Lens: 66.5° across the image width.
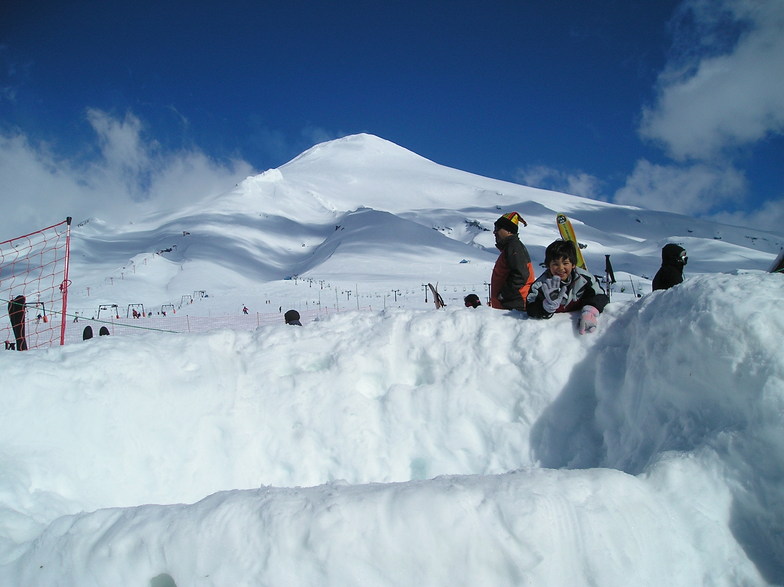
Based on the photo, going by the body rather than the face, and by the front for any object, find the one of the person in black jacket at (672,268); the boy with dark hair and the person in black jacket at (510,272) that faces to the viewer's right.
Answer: the person in black jacket at (672,268)

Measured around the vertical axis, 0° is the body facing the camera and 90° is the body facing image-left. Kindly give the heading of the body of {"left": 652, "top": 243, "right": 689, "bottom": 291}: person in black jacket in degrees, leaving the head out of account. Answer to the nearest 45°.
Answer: approximately 270°

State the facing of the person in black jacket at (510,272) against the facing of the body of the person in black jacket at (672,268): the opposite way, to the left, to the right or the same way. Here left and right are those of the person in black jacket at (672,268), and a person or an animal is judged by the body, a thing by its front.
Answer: the opposite way

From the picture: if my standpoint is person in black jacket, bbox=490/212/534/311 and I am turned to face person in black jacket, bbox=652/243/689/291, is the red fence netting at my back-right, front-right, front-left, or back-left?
back-left

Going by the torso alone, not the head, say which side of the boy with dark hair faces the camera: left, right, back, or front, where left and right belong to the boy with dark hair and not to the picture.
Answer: front

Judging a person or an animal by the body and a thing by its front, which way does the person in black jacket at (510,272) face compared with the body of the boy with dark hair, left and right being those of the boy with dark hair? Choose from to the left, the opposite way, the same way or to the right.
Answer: to the right

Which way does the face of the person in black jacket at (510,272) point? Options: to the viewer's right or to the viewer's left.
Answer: to the viewer's left

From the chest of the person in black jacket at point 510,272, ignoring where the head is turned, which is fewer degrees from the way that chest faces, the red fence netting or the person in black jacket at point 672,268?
the red fence netting

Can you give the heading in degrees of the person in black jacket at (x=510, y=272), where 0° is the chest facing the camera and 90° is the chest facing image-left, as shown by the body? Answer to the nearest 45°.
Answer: approximately 90°

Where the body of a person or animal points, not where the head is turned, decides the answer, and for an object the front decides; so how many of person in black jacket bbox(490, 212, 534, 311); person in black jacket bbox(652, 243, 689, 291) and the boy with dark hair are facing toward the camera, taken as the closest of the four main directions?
1

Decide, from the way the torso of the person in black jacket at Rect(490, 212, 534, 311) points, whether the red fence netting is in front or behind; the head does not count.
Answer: in front

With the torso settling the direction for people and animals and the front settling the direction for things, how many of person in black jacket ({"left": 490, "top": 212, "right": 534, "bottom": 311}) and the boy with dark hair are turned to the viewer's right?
0
